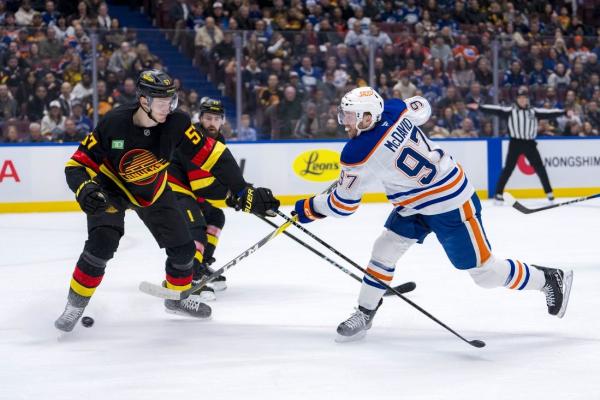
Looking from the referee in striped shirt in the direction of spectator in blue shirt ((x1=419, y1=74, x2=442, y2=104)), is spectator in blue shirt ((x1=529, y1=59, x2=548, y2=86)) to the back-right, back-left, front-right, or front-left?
front-right

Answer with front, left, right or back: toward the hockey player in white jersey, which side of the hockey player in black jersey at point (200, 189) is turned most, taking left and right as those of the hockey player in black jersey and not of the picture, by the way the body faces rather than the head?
front

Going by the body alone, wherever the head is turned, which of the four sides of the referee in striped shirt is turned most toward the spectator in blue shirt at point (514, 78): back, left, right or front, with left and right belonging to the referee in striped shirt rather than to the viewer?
back

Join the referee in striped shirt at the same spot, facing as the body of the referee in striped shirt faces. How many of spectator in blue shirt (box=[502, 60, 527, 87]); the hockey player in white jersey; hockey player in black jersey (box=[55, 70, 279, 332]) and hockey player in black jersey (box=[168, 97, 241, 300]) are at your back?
1

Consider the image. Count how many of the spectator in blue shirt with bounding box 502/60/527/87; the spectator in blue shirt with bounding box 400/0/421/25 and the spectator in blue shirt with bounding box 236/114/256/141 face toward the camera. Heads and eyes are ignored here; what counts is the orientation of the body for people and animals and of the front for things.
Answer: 3

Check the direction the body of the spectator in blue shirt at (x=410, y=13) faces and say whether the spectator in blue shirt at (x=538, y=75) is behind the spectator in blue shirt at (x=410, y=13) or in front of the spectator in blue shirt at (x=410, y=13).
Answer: in front

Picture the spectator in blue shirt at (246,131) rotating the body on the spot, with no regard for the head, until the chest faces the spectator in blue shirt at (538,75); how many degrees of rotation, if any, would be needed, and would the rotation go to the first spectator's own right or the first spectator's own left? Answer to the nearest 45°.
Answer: approximately 90° to the first spectator's own left

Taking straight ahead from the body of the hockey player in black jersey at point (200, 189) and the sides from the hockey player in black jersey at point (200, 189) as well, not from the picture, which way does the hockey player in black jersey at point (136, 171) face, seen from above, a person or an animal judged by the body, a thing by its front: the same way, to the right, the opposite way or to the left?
the same way

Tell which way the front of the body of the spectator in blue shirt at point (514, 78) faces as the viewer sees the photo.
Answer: toward the camera

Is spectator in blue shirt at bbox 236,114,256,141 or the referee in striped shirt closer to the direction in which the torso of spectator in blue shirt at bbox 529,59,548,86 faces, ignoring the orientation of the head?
the referee in striped shirt

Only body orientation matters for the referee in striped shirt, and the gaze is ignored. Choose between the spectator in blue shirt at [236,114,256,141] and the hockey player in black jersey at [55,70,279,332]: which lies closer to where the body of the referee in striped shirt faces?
the hockey player in black jersey

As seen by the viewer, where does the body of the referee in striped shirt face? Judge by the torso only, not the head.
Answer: toward the camera

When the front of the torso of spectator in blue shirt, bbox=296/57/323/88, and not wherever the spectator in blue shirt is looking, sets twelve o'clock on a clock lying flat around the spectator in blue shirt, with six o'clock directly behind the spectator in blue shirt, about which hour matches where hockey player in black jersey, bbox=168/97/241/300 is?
The hockey player in black jersey is roughly at 12 o'clock from the spectator in blue shirt.

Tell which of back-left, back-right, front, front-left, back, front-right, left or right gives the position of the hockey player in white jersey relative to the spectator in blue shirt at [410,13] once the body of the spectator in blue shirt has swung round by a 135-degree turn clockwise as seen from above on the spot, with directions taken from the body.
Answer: back-left

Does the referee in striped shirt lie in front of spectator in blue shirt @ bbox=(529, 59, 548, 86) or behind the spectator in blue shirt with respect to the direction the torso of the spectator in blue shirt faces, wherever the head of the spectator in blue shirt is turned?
in front

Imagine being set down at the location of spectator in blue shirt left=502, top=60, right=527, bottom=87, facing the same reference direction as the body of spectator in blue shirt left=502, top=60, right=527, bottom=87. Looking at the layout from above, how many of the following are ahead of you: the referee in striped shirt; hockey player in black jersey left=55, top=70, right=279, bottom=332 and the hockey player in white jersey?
3
